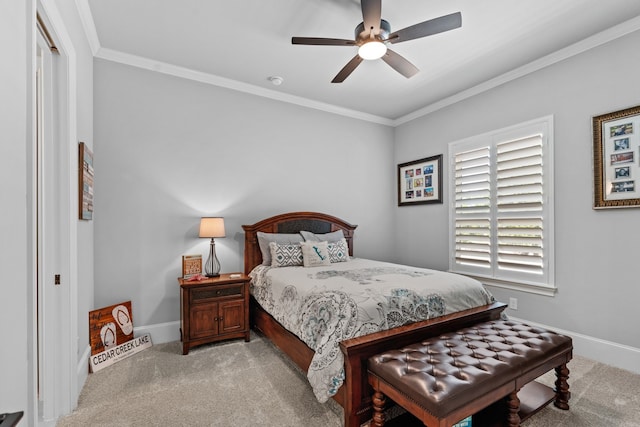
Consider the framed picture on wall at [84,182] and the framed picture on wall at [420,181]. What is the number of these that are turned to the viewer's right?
1

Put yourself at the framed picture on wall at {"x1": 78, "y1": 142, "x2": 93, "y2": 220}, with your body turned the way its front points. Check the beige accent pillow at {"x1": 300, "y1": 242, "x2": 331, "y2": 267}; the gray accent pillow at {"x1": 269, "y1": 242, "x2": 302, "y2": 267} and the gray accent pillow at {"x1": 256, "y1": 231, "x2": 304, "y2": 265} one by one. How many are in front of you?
3

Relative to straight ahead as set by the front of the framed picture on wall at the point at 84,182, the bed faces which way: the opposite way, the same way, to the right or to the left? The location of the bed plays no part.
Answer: to the right

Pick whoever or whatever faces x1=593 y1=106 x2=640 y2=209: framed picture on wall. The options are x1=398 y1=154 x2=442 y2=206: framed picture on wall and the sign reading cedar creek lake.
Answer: the sign reading cedar creek lake

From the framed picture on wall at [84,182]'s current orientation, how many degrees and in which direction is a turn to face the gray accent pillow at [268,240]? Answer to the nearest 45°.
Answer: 0° — it already faces it

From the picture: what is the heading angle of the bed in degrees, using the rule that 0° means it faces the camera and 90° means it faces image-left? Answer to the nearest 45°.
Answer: approximately 315°

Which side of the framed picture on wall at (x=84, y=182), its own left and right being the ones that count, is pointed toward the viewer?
right
